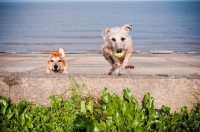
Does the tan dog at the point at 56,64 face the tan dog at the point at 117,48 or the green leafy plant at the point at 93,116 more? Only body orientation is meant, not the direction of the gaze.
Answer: the green leafy plant

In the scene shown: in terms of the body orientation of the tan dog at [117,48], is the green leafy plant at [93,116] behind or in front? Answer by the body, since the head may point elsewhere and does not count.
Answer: in front

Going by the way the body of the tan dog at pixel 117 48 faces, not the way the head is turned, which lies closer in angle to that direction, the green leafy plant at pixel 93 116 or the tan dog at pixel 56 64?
the green leafy plant

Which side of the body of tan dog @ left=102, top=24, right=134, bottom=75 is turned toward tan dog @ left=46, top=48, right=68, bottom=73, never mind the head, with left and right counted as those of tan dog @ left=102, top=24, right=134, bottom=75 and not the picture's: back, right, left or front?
right

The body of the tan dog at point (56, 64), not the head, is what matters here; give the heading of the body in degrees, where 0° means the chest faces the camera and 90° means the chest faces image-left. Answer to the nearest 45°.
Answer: approximately 0°

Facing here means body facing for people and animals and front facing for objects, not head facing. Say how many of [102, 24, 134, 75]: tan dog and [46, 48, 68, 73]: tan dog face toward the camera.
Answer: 2
